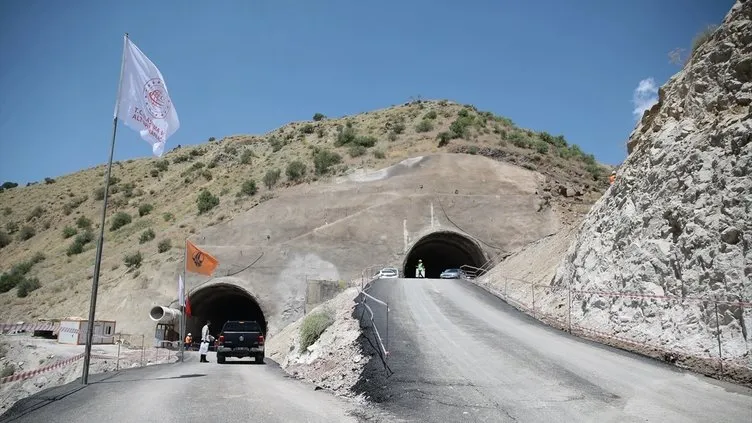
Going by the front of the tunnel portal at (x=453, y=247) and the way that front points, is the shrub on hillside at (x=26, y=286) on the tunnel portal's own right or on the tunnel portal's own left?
on the tunnel portal's own right

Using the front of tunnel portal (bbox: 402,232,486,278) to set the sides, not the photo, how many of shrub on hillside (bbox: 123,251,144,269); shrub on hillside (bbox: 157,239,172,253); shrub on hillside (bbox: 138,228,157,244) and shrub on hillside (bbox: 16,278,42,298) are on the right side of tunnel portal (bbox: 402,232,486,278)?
4

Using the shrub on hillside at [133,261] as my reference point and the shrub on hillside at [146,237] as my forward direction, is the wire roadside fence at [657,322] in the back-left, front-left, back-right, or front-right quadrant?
back-right

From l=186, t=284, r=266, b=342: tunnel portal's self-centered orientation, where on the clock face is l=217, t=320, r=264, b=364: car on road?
The car on road is roughly at 12 o'clock from the tunnel portal.

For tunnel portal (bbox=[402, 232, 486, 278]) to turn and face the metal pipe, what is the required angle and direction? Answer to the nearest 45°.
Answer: approximately 45° to its right

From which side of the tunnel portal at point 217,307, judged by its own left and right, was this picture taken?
front

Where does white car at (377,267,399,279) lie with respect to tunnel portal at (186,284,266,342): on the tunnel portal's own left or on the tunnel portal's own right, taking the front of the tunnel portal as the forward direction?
on the tunnel portal's own left

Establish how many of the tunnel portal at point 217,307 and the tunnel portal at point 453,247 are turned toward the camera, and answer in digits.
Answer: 2

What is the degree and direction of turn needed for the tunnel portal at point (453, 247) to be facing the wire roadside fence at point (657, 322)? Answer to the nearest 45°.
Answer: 0° — it already faces it

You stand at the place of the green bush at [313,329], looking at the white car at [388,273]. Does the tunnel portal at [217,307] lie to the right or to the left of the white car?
left

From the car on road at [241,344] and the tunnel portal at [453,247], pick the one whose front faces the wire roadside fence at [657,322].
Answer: the tunnel portal

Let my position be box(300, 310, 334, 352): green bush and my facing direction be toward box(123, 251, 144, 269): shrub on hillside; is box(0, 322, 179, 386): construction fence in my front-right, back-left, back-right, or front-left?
front-left

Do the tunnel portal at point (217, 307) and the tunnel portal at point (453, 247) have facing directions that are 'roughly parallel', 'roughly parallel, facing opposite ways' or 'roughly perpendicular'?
roughly parallel
